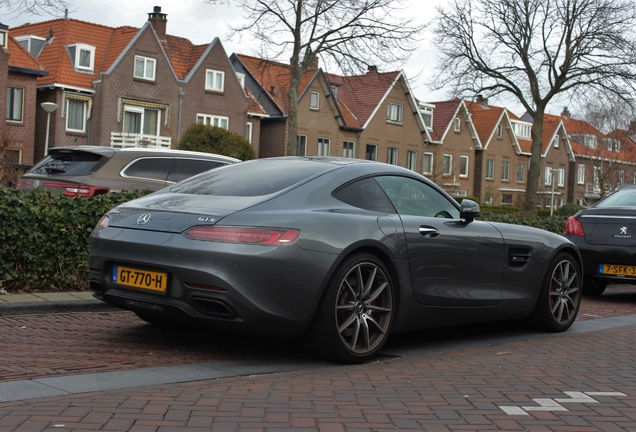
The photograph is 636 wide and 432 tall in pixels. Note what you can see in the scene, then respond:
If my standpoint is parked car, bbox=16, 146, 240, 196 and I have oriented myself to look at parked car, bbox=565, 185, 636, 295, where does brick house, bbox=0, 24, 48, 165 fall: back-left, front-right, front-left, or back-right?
back-left

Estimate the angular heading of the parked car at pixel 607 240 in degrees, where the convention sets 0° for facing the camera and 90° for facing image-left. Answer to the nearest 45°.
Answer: approximately 180°

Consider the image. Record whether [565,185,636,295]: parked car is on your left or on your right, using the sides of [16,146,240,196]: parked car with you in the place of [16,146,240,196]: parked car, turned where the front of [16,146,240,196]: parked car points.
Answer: on your right

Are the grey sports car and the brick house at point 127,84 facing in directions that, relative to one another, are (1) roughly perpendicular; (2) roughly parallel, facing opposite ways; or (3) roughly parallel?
roughly perpendicular

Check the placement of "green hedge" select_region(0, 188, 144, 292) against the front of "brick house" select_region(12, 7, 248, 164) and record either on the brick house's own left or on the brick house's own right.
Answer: on the brick house's own right

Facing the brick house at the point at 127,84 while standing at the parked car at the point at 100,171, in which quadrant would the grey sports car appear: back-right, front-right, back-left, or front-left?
back-right

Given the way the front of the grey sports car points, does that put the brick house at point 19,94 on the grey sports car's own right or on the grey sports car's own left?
on the grey sports car's own left

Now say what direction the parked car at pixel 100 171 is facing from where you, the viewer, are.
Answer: facing away from the viewer and to the right of the viewer

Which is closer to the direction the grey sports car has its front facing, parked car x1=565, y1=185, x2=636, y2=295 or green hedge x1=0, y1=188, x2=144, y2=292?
the parked car

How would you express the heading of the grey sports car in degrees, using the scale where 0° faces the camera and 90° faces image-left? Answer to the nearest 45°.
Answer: approximately 225°

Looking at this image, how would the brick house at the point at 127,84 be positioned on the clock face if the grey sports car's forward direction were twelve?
The brick house is roughly at 10 o'clock from the grey sports car.
